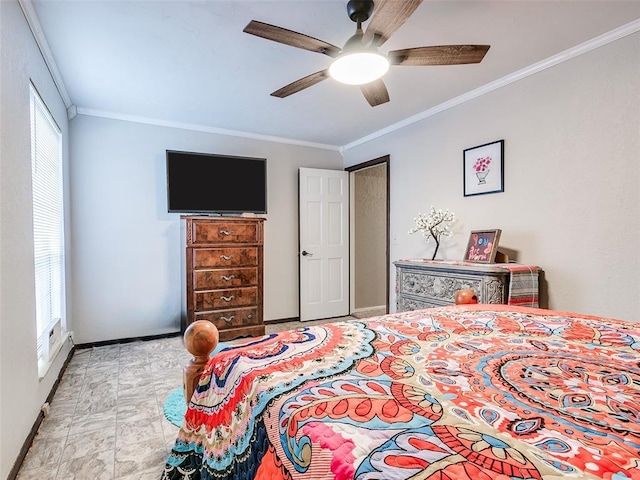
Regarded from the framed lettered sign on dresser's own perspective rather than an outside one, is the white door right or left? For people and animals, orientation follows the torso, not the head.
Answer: on its right

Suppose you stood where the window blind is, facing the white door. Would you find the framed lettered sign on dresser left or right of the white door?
right

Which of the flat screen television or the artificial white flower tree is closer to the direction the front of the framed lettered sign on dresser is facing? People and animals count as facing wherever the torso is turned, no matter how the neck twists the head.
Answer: the flat screen television

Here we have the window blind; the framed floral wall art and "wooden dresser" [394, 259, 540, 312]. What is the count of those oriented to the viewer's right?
1

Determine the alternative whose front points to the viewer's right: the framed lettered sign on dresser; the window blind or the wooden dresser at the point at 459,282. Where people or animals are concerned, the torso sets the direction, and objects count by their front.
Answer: the window blind

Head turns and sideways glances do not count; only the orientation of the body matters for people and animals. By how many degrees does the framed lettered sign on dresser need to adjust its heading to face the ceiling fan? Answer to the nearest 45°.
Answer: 0° — it already faces it

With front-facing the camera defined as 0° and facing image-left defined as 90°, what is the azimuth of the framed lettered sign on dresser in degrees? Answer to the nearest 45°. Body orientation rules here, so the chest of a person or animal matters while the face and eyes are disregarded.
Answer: approximately 45°

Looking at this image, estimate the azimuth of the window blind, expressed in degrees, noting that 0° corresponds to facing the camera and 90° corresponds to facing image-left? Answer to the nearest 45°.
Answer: approximately 270°

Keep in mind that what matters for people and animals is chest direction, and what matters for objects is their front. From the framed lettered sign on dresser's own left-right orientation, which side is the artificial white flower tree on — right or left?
on its right

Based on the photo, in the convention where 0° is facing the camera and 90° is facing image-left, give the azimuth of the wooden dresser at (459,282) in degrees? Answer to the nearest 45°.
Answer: approximately 45°
